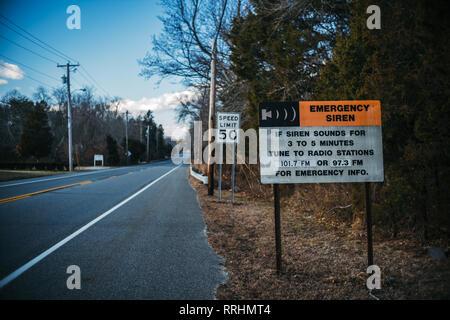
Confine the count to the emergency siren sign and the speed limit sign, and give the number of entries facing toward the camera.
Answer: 2

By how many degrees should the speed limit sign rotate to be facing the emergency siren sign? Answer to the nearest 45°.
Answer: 0° — it already faces it

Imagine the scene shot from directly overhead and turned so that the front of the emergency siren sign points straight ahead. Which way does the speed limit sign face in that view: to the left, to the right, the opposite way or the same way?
the same way

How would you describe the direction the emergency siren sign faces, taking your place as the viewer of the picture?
facing the viewer

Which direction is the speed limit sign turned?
toward the camera

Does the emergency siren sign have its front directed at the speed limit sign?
no
